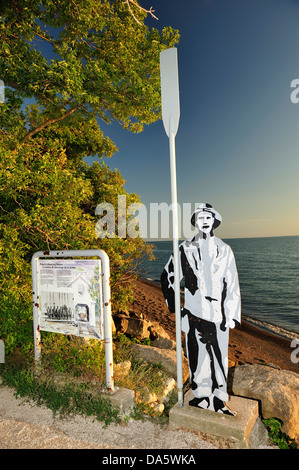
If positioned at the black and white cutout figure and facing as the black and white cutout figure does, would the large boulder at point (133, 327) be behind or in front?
behind

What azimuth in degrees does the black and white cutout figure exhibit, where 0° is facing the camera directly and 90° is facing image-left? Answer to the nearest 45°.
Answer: approximately 0°

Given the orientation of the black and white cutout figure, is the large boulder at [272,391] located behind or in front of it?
behind
